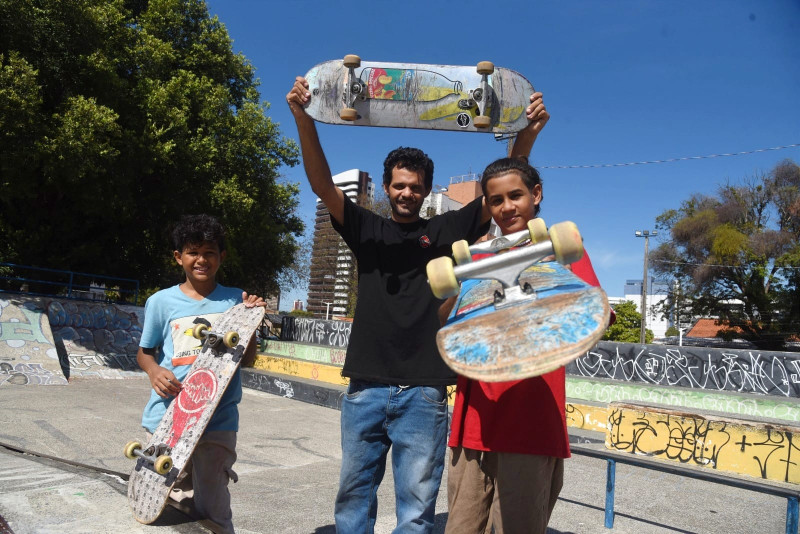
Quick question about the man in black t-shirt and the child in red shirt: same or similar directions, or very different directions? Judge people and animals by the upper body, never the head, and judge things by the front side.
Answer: same or similar directions

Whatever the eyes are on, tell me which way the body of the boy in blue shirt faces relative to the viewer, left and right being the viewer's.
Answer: facing the viewer

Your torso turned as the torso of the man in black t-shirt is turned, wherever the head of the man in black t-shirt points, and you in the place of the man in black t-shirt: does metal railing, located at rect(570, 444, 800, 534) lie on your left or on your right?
on your left

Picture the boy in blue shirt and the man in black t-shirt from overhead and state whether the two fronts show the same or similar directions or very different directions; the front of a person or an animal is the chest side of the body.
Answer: same or similar directions

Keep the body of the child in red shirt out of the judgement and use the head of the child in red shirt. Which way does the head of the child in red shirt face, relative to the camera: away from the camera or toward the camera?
toward the camera

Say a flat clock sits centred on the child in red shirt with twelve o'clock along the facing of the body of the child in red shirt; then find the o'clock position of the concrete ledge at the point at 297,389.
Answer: The concrete ledge is roughly at 5 o'clock from the child in red shirt.

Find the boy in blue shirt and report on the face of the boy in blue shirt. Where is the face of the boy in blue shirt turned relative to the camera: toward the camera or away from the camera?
toward the camera

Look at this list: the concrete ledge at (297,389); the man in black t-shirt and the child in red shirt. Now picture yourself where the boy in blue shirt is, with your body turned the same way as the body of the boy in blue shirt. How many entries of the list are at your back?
1

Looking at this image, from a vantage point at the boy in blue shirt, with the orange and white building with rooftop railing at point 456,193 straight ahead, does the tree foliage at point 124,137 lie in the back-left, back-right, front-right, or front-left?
front-left

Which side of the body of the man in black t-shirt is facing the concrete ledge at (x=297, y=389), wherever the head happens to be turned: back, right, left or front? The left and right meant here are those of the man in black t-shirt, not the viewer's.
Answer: back

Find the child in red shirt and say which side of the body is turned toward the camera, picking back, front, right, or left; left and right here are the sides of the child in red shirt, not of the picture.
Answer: front

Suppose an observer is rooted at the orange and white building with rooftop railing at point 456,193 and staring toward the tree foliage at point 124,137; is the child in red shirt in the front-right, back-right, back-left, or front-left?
front-left

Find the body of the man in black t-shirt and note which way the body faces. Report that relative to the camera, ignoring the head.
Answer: toward the camera
